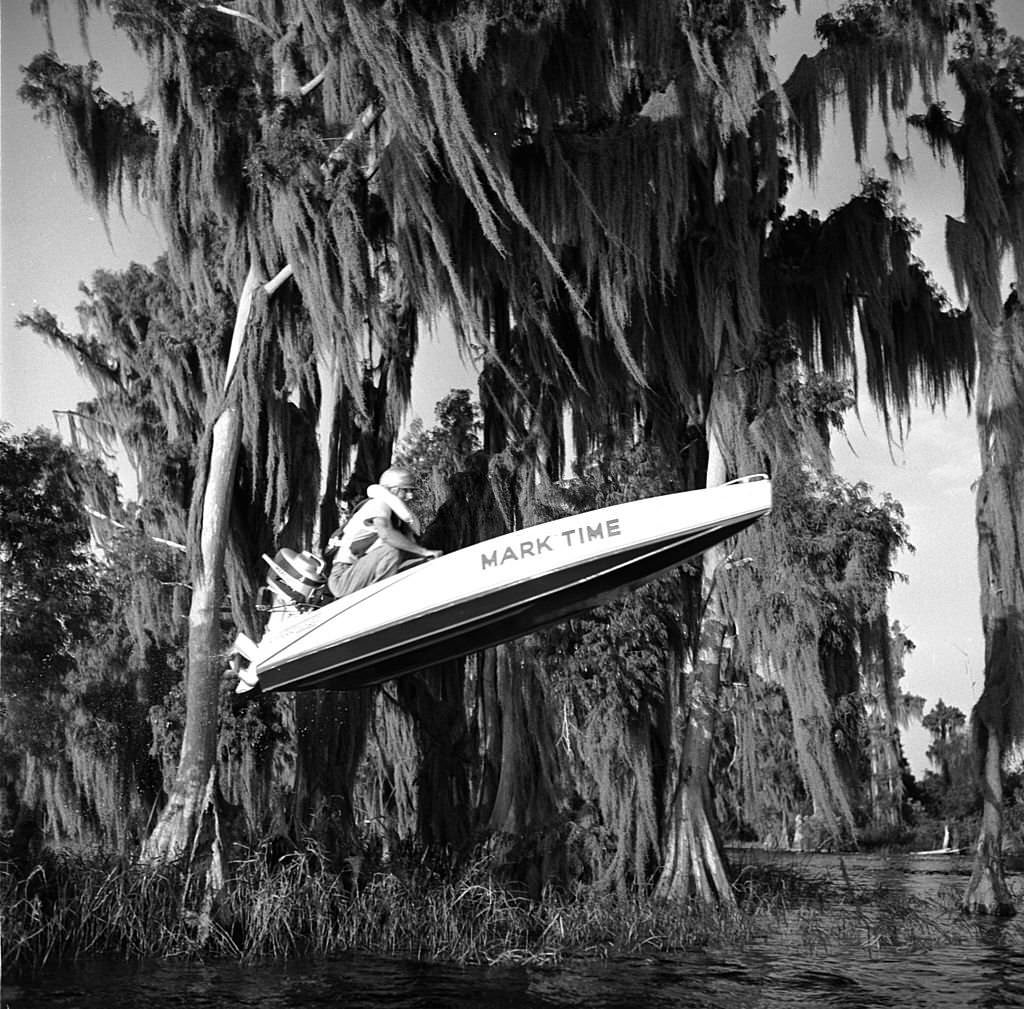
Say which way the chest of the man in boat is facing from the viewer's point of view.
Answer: to the viewer's right
